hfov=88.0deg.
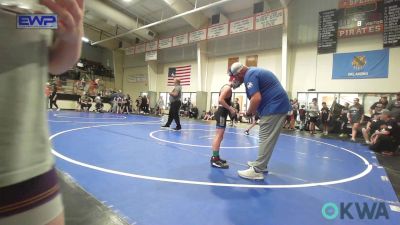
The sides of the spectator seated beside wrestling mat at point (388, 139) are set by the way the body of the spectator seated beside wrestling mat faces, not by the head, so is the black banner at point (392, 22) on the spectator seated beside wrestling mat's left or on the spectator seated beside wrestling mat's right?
on the spectator seated beside wrestling mat's right

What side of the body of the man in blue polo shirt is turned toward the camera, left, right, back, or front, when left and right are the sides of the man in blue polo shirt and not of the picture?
left

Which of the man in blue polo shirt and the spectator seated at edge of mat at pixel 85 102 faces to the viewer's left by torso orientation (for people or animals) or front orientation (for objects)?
the man in blue polo shirt

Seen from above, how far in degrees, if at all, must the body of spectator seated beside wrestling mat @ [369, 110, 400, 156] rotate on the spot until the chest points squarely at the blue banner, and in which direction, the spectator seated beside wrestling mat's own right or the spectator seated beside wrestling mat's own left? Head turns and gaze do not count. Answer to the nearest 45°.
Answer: approximately 90° to the spectator seated beside wrestling mat's own right

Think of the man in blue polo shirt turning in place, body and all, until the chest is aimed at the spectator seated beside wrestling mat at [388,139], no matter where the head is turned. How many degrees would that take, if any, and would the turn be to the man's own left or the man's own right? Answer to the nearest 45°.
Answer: approximately 135° to the man's own right

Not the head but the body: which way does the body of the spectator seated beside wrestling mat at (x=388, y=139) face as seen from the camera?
to the viewer's left

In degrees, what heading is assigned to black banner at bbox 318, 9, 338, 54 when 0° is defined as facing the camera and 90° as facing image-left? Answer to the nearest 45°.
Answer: approximately 45°

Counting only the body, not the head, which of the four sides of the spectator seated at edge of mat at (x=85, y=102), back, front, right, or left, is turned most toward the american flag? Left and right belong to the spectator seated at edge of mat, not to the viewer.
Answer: left

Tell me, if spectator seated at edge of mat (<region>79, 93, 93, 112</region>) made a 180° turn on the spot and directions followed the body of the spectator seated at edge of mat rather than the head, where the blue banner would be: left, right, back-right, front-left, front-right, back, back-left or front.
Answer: back-right

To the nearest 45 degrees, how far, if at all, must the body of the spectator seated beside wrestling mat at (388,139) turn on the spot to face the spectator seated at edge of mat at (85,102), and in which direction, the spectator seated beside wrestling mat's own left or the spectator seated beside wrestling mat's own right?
0° — they already face them

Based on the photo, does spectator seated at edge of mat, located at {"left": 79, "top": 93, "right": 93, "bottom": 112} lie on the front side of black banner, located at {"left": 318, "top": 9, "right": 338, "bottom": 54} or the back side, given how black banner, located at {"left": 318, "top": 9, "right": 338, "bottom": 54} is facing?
on the front side

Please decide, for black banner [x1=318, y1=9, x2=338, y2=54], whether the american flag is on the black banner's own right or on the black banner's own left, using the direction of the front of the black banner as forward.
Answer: on the black banner's own right

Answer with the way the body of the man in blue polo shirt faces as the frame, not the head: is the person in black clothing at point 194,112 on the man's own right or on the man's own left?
on the man's own right
